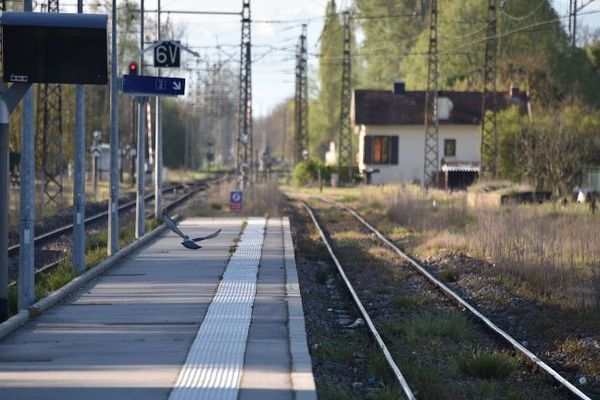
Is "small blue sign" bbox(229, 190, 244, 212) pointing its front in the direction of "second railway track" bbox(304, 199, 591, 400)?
yes

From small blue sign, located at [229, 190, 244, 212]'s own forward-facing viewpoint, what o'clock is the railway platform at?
The railway platform is roughly at 12 o'clock from the small blue sign.

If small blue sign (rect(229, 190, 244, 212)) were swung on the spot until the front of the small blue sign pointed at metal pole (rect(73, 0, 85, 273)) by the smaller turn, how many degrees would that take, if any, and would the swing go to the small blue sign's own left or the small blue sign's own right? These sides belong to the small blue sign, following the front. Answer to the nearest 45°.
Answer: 0° — it already faces it

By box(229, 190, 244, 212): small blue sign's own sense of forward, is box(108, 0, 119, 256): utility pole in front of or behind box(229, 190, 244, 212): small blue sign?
in front

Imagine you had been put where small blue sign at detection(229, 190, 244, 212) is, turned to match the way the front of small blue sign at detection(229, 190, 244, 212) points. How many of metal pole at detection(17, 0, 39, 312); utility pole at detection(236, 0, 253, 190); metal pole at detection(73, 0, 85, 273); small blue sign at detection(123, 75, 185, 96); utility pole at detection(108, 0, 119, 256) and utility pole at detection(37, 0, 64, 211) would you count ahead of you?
4

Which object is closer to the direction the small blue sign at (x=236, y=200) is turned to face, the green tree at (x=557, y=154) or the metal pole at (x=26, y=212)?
the metal pole

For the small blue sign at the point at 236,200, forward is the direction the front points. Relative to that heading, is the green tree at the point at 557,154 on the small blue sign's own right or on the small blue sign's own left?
on the small blue sign's own left

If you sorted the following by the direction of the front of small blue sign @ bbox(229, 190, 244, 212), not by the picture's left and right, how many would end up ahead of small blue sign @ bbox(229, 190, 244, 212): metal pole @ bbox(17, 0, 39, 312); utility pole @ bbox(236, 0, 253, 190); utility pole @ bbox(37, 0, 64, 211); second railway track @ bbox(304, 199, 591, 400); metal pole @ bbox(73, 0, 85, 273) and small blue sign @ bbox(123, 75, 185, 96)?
4

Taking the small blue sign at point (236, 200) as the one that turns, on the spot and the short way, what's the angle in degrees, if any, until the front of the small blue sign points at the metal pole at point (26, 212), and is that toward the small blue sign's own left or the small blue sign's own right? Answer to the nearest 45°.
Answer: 0° — it already faces it

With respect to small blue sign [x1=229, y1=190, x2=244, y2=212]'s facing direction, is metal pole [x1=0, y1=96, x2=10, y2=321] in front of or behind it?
in front

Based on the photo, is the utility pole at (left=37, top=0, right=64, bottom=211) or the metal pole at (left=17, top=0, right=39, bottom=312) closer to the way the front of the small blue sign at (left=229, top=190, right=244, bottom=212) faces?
the metal pole

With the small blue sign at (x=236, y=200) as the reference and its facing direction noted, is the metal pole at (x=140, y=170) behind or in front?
in front

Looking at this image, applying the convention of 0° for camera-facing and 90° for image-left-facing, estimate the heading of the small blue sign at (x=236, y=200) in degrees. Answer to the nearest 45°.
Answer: approximately 0°
